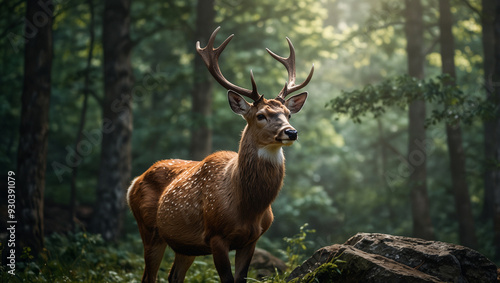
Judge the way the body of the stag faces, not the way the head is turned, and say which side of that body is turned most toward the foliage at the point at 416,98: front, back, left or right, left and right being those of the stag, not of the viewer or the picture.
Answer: left

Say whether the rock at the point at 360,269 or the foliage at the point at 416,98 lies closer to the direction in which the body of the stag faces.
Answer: the rock

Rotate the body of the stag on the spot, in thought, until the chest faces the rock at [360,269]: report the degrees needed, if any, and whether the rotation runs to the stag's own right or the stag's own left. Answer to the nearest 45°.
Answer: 0° — it already faces it

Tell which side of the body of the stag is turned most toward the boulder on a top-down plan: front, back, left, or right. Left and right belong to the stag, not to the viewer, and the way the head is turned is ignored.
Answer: front

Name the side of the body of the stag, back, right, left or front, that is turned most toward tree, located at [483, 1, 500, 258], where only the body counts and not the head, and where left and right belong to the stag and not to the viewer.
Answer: left

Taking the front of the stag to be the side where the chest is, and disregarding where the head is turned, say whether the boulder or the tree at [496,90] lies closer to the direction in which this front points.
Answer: the boulder
